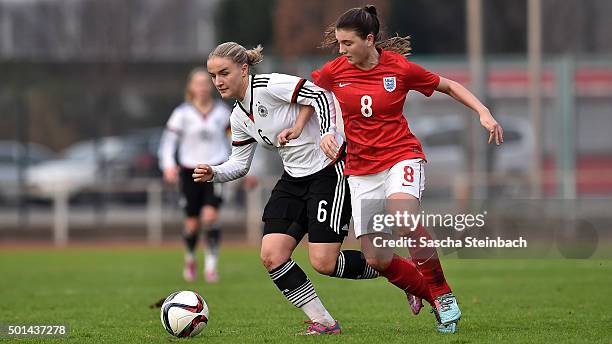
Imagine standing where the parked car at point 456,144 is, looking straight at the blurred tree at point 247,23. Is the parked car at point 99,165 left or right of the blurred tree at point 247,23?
left

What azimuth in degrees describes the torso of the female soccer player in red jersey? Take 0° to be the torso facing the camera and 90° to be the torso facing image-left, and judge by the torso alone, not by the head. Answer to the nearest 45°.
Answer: approximately 45°

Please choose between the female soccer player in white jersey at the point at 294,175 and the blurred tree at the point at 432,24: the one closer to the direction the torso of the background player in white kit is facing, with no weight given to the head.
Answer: the female soccer player in white jersey

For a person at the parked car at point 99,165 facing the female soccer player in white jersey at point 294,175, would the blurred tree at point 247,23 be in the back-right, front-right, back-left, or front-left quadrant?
back-left

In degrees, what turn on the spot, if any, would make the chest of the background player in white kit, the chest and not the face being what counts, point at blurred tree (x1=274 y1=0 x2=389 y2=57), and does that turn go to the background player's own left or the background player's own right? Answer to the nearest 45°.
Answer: approximately 180°

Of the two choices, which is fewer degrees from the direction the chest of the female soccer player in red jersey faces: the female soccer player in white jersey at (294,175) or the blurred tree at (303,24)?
the female soccer player in white jersey

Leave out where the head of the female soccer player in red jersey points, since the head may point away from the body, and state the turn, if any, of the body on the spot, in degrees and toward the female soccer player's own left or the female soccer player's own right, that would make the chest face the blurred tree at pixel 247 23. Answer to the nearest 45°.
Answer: approximately 135° to the female soccer player's own right

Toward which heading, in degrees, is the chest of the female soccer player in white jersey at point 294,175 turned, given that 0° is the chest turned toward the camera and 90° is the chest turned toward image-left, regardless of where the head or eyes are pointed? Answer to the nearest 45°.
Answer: approximately 45°

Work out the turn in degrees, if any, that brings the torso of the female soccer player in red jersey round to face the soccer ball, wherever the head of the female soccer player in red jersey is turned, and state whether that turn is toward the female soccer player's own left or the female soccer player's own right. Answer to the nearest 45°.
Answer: approximately 45° to the female soccer player's own right
